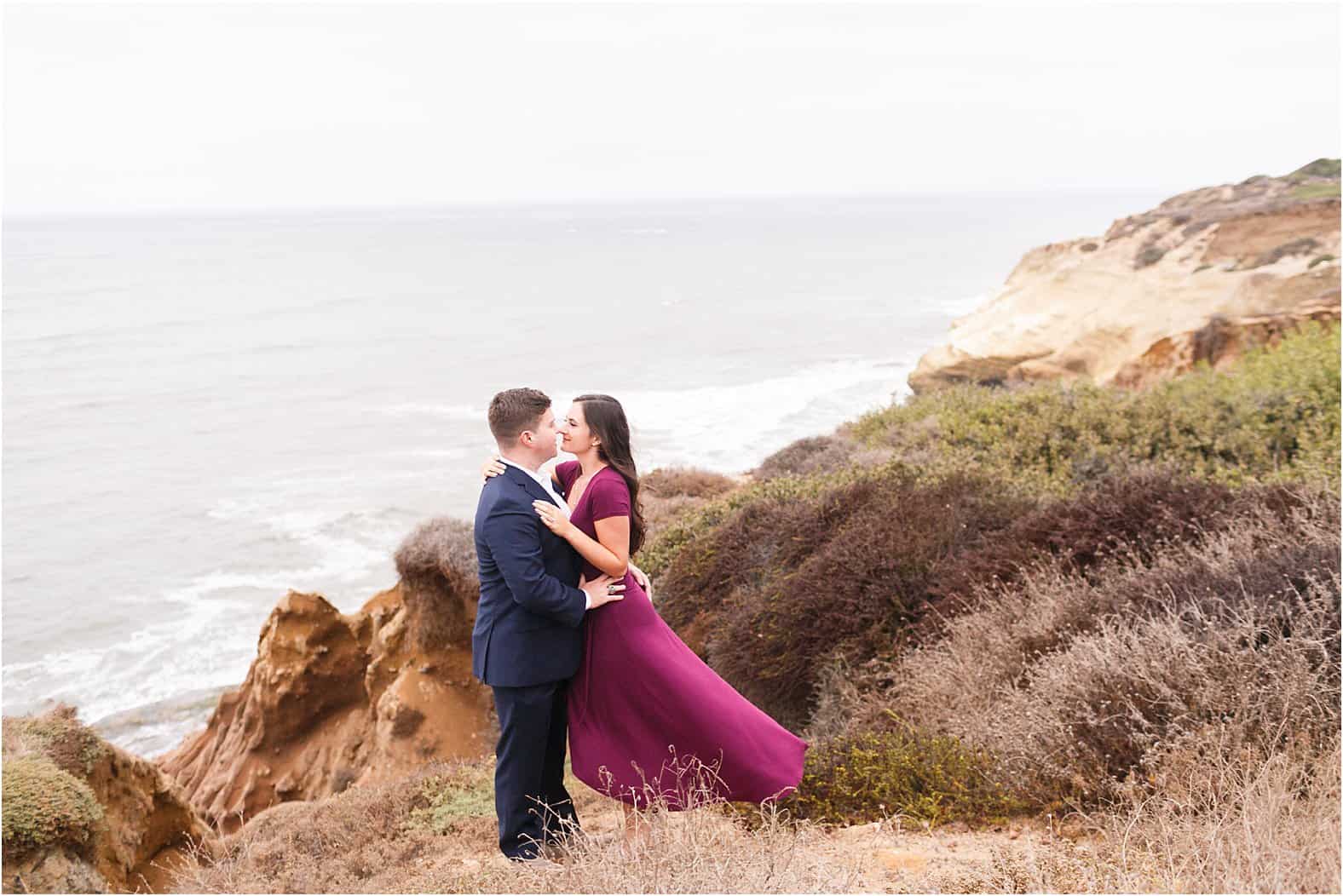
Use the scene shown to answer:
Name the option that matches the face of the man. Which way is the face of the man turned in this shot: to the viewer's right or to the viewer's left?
to the viewer's right

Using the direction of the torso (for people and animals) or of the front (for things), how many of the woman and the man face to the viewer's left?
1

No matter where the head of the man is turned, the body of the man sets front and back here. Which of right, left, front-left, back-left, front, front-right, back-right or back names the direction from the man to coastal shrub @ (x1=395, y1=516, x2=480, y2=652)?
left

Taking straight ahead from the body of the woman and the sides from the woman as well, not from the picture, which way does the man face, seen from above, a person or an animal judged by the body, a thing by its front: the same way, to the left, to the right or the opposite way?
the opposite way

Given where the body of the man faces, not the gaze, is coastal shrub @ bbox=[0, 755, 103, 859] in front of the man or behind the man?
behind

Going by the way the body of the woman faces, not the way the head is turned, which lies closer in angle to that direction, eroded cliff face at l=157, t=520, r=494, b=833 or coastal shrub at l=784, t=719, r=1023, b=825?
the eroded cliff face

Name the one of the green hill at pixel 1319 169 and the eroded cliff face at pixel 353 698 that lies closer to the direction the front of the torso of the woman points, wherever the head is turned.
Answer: the eroded cliff face

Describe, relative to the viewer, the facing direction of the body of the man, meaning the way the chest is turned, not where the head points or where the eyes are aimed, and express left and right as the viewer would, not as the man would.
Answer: facing to the right of the viewer

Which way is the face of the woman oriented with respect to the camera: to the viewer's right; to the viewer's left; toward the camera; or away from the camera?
to the viewer's left

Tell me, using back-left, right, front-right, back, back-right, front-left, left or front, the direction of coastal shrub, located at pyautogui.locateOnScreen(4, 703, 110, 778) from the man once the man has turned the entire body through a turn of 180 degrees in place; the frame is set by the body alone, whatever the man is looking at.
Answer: front-right

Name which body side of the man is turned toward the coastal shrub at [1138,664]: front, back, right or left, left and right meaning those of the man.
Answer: front

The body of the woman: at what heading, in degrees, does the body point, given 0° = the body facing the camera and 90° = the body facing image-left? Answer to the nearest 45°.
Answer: approximately 90°
